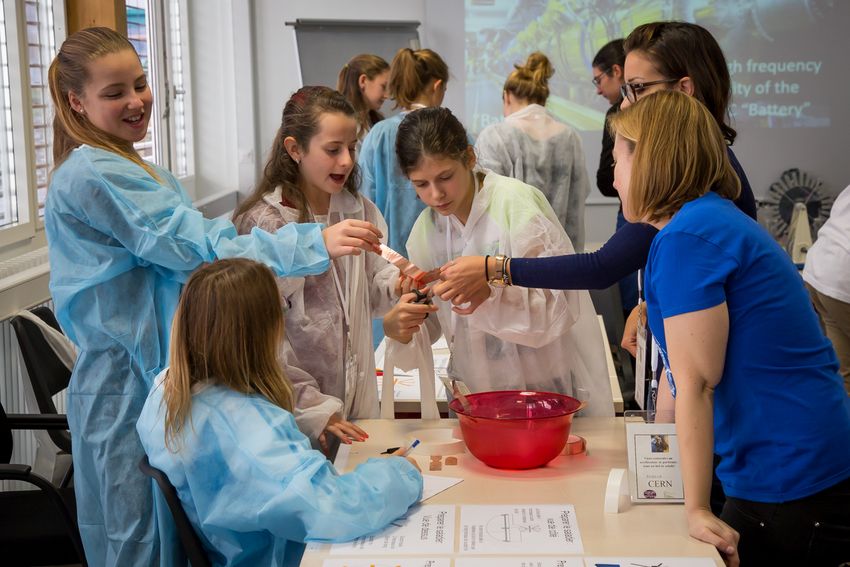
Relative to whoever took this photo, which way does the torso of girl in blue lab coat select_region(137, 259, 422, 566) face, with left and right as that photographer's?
facing away from the viewer and to the right of the viewer

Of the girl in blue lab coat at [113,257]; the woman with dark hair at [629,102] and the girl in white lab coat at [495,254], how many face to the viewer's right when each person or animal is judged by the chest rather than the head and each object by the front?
1

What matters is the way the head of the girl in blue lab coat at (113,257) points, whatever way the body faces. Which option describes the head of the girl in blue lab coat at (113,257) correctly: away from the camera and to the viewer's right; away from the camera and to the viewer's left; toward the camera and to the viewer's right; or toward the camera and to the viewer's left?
toward the camera and to the viewer's right

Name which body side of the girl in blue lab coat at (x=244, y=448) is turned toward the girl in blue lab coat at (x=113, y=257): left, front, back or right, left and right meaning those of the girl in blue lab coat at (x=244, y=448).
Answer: left

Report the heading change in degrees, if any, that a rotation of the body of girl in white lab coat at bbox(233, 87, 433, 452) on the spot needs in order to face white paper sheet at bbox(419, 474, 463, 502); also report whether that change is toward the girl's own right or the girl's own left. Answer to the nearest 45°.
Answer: approximately 45° to the girl's own right

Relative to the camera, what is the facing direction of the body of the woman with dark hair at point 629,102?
to the viewer's left

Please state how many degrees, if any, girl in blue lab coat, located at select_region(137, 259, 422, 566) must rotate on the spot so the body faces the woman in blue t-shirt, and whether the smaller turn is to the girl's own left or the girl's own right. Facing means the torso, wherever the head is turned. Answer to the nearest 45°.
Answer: approximately 45° to the girl's own right

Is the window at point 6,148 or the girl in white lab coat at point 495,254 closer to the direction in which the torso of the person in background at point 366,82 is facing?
the girl in white lab coat

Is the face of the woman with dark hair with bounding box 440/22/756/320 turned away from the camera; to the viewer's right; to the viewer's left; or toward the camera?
to the viewer's left

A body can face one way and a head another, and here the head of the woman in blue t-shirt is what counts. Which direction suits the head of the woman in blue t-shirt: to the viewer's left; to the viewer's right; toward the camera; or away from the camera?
to the viewer's left

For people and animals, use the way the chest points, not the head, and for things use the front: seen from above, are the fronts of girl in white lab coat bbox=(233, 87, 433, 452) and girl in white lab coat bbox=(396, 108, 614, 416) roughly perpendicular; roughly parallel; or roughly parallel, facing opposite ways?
roughly perpendicular

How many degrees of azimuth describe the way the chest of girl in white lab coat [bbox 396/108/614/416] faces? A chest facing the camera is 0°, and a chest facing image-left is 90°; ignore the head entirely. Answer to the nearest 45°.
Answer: approximately 45°

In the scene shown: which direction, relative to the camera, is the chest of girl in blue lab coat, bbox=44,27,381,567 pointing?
to the viewer's right

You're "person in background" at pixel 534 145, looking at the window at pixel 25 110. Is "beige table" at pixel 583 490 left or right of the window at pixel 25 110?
left

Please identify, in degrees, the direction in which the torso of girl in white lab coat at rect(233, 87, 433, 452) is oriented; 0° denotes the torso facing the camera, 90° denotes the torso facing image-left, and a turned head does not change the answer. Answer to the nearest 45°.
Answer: approximately 315°
